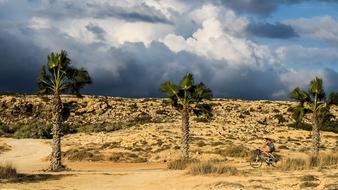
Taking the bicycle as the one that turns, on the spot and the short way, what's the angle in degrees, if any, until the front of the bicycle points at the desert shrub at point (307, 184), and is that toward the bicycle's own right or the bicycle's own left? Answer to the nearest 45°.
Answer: approximately 90° to the bicycle's own left

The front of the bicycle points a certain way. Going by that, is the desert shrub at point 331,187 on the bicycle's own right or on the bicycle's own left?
on the bicycle's own left

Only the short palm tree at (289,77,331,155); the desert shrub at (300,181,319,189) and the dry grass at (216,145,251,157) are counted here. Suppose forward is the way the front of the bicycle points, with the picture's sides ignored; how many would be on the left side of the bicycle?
1

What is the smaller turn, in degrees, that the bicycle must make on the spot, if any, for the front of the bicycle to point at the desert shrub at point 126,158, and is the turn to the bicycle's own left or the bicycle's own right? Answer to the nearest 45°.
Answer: approximately 45° to the bicycle's own right

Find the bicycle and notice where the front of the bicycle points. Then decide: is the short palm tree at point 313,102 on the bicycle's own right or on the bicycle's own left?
on the bicycle's own right

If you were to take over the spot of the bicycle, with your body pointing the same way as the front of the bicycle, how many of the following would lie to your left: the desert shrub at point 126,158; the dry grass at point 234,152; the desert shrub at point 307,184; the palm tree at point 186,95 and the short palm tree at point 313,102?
1

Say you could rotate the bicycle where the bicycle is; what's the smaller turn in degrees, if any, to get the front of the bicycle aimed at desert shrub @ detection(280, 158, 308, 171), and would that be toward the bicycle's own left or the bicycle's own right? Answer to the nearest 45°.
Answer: approximately 135° to the bicycle's own left

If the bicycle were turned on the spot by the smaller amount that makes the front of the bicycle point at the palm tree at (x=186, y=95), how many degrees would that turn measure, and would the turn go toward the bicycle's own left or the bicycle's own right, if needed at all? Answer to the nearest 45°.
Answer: approximately 45° to the bicycle's own right

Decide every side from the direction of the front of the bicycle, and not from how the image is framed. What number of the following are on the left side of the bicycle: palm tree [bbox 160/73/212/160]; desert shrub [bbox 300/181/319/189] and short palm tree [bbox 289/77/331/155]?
1

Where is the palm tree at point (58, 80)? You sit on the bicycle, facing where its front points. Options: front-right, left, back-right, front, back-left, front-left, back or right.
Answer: front

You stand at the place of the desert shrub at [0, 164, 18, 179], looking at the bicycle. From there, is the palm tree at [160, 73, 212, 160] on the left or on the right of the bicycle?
left

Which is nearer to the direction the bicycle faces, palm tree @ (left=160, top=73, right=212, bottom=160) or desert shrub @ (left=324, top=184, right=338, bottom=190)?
the palm tree

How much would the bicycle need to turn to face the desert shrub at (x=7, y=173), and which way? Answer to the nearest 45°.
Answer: approximately 45° to its left

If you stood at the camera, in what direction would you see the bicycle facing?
facing to the left of the viewer
